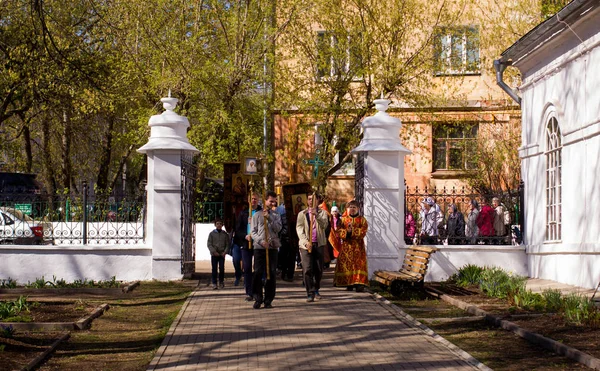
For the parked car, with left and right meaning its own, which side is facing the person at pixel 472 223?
back

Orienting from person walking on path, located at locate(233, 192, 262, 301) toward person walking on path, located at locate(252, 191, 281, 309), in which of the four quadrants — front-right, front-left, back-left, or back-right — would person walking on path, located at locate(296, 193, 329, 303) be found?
front-left

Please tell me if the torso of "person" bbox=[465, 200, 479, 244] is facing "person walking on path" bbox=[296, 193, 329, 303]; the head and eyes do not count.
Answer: no

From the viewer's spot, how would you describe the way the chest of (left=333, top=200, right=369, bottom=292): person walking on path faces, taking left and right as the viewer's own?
facing the viewer

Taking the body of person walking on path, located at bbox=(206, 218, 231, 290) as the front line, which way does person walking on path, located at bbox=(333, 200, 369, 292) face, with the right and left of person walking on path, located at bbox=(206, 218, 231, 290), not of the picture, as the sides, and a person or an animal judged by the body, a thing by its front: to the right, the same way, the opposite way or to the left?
the same way

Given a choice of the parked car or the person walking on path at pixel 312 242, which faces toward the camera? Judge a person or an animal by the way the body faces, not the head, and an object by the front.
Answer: the person walking on path

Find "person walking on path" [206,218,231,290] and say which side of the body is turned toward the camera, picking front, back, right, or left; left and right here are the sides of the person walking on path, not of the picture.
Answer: front
